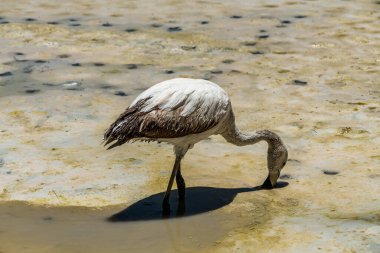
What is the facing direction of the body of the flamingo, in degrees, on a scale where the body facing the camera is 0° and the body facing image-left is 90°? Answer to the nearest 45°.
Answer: approximately 270°
